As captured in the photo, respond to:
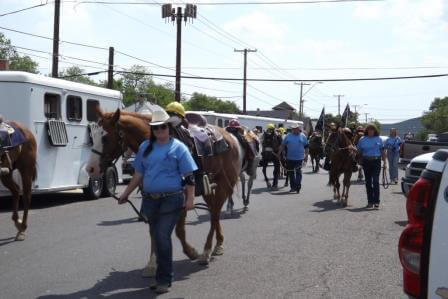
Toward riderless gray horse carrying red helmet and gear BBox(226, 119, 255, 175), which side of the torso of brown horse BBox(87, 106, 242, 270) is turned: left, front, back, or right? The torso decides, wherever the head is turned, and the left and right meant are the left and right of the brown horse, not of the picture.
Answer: back

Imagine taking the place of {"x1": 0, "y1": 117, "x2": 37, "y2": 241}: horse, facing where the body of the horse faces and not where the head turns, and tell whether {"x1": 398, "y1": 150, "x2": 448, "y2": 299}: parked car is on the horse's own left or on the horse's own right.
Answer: on the horse's own left

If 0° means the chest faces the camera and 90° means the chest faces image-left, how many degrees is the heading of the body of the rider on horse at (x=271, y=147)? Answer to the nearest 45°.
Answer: approximately 0°

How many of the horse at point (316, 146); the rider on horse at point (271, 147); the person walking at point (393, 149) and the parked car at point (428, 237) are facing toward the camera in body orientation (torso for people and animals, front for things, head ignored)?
3

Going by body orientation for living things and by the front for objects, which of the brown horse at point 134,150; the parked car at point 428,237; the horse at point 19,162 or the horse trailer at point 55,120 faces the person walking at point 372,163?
the parked car

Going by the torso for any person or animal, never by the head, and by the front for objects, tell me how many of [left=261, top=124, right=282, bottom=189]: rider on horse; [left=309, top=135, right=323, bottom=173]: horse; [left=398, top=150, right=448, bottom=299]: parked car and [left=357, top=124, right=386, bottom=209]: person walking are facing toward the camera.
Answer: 3

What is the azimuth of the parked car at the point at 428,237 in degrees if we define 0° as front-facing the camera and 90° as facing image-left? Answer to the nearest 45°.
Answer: approximately 180°

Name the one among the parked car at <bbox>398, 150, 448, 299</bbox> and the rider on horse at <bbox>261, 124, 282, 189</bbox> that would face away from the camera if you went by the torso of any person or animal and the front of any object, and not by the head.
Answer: the parked car

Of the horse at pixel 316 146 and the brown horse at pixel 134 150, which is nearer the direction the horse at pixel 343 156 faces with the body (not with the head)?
the brown horse

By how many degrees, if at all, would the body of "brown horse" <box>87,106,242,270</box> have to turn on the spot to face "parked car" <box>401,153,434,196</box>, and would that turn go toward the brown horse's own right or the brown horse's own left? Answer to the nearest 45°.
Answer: approximately 180°
